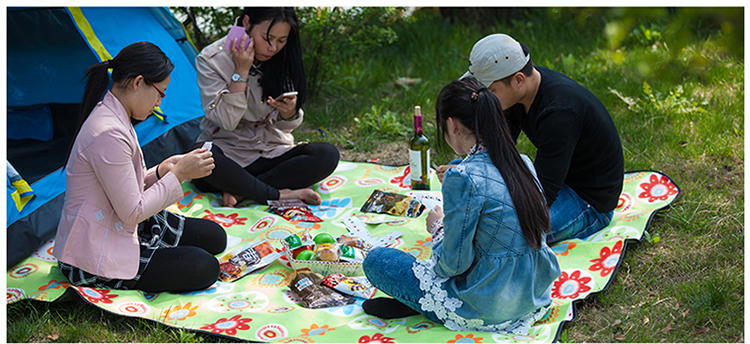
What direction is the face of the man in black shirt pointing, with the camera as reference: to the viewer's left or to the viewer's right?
to the viewer's left

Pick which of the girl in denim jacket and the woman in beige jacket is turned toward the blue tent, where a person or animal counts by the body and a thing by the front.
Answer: the girl in denim jacket

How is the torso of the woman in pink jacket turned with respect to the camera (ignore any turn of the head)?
to the viewer's right

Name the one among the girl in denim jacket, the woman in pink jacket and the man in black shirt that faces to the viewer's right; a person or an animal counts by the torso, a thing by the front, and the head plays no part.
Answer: the woman in pink jacket

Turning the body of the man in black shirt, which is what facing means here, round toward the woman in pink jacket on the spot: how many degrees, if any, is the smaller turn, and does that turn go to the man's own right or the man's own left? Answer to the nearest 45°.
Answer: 0° — they already face them

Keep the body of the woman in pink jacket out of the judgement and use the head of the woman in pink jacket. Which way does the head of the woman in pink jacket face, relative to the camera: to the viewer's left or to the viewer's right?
to the viewer's right

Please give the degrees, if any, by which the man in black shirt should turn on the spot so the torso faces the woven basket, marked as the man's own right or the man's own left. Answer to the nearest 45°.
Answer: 0° — they already face it

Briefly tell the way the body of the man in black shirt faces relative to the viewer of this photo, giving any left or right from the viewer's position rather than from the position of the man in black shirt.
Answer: facing to the left of the viewer

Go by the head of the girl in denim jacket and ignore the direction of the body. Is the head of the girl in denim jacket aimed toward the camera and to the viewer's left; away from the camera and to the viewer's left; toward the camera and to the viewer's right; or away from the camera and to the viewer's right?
away from the camera and to the viewer's left

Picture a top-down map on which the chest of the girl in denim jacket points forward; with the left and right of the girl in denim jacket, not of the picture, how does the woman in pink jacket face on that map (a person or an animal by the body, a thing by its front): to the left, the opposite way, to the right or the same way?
to the right
